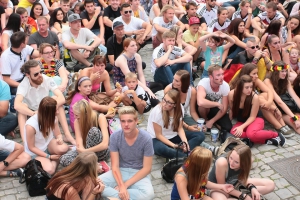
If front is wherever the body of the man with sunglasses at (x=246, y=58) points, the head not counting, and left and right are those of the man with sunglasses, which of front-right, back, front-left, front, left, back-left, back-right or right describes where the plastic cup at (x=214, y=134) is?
front-right

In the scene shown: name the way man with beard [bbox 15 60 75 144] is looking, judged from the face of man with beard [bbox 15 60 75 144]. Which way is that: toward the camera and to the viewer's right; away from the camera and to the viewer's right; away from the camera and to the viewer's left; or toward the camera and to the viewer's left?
toward the camera and to the viewer's right

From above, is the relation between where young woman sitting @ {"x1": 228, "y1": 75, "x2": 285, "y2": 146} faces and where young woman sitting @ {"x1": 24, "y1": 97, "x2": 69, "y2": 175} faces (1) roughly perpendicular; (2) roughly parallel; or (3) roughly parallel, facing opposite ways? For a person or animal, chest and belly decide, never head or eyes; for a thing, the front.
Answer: roughly perpendicular

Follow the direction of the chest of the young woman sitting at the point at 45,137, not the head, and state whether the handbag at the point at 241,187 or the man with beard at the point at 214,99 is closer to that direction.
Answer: the handbag

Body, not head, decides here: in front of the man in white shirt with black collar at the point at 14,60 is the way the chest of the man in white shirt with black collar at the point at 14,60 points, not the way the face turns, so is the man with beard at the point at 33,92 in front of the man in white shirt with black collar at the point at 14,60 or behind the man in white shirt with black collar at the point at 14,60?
in front

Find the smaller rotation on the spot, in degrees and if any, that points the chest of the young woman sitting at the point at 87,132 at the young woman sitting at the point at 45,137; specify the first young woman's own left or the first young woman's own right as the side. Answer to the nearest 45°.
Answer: approximately 45° to the first young woman's own right

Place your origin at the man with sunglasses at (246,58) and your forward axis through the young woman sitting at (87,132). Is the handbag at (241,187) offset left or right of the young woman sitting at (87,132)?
left

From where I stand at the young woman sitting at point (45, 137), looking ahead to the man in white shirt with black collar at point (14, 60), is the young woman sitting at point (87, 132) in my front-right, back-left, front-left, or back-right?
back-right

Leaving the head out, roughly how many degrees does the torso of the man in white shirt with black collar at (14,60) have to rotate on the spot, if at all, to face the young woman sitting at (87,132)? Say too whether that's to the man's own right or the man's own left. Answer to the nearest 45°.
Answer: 0° — they already face them

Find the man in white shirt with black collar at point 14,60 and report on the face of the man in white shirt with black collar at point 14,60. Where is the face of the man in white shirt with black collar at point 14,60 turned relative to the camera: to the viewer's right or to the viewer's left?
to the viewer's right

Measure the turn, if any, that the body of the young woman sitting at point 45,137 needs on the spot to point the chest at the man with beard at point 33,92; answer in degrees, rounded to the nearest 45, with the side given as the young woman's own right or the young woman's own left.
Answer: approximately 135° to the young woman's own left

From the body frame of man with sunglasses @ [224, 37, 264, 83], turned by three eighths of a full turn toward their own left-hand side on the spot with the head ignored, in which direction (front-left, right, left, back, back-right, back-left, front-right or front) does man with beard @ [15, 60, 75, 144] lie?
back-left

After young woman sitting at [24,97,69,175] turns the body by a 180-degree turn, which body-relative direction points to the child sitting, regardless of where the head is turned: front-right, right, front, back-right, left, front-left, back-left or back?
right

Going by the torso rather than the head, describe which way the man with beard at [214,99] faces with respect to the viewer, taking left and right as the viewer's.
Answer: facing the viewer and to the right of the viewer

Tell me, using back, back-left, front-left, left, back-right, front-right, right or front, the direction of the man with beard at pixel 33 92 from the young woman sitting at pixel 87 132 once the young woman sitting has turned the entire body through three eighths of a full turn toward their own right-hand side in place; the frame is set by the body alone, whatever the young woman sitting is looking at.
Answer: front-left
